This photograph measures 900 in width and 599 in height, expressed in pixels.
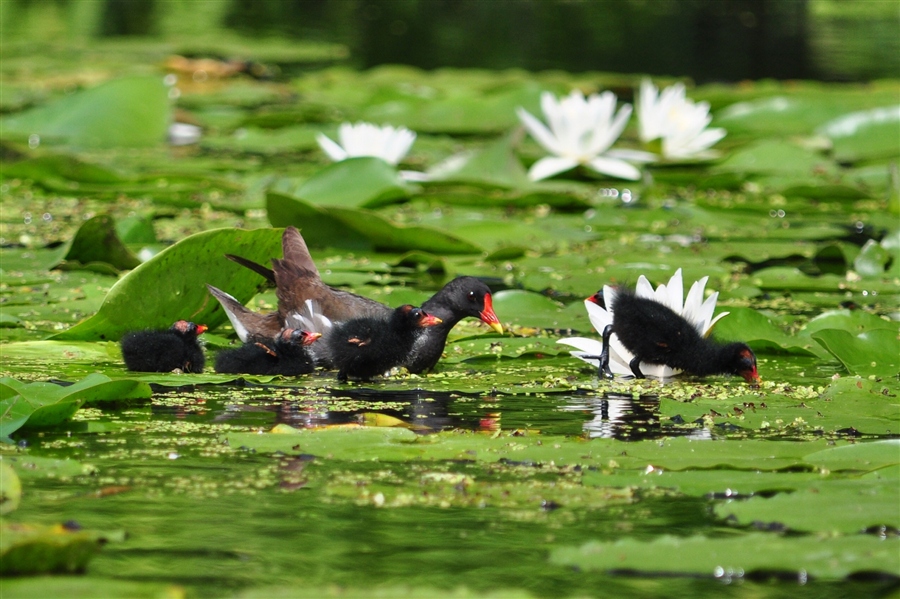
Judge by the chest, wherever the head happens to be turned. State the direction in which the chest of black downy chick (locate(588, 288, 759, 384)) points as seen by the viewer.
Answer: to the viewer's right

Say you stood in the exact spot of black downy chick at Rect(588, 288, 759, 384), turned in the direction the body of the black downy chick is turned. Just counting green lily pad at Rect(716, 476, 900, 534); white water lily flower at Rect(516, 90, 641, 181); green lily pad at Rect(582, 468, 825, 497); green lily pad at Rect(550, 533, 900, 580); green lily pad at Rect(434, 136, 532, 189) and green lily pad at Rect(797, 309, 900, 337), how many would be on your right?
3

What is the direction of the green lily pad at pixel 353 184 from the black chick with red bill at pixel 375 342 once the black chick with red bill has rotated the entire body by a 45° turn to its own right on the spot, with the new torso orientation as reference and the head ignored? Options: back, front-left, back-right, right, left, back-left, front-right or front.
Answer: back-left

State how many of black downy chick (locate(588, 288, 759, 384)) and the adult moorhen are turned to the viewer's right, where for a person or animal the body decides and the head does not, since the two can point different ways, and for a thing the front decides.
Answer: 2

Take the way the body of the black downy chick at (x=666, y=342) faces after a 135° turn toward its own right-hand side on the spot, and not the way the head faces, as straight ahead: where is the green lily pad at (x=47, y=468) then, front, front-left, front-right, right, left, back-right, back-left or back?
front

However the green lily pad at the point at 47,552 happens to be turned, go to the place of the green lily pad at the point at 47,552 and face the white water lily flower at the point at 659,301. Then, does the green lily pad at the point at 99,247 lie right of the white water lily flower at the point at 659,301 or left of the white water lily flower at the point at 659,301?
left

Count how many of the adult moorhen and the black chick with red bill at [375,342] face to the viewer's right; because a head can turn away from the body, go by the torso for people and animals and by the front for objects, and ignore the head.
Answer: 2

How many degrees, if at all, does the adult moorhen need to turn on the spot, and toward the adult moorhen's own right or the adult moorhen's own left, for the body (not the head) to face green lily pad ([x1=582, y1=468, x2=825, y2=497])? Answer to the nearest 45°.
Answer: approximately 45° to the adult moorhen's own right

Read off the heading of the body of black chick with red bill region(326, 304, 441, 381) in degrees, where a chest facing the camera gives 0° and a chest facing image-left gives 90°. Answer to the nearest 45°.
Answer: approximately 270°

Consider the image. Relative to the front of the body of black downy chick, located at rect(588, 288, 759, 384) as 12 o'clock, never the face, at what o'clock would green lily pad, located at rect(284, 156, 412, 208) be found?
The green lily pad is roughly at 8 o'clock from the black downy chick.

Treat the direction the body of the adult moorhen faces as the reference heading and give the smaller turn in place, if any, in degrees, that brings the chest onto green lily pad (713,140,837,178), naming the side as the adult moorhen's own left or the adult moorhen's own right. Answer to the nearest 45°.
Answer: approximately 45° to the adult moorhen's own left

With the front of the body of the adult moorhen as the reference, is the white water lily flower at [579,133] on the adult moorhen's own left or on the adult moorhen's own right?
on the adult moorhen's own left

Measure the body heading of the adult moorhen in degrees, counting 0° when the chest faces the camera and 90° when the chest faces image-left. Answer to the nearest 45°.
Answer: approximately 270°
